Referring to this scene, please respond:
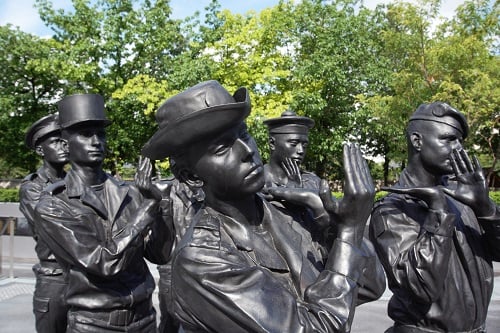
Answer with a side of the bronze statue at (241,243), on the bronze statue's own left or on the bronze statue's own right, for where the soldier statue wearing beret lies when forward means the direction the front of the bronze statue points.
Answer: on the bronze statue's own left

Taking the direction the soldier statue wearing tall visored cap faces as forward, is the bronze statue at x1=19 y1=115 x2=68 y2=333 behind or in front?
behind

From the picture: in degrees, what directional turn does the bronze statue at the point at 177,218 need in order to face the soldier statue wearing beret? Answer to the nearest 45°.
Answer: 0° — it already faces it

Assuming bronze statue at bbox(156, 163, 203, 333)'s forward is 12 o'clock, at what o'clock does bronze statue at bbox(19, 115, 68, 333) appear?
bronze statue at bbox(19, 115, 68, 333) is roughly at 5 o'clock from bronze statue at bbox(156, 163, 203, 333).

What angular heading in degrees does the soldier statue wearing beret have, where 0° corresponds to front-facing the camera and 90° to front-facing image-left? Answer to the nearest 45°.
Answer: approximately 315°

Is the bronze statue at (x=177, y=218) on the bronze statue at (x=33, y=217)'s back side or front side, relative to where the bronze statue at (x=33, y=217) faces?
on the front side

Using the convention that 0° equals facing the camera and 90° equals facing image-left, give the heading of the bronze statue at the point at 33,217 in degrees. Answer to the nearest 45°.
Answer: approximately 315°

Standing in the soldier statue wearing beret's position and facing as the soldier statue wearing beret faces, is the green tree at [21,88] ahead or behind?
behind

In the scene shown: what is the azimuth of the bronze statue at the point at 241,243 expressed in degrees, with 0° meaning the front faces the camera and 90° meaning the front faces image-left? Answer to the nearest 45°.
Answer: approximately 315°

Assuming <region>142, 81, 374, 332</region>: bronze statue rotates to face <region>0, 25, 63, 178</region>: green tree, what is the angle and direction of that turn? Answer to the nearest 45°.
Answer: approximately 180°
